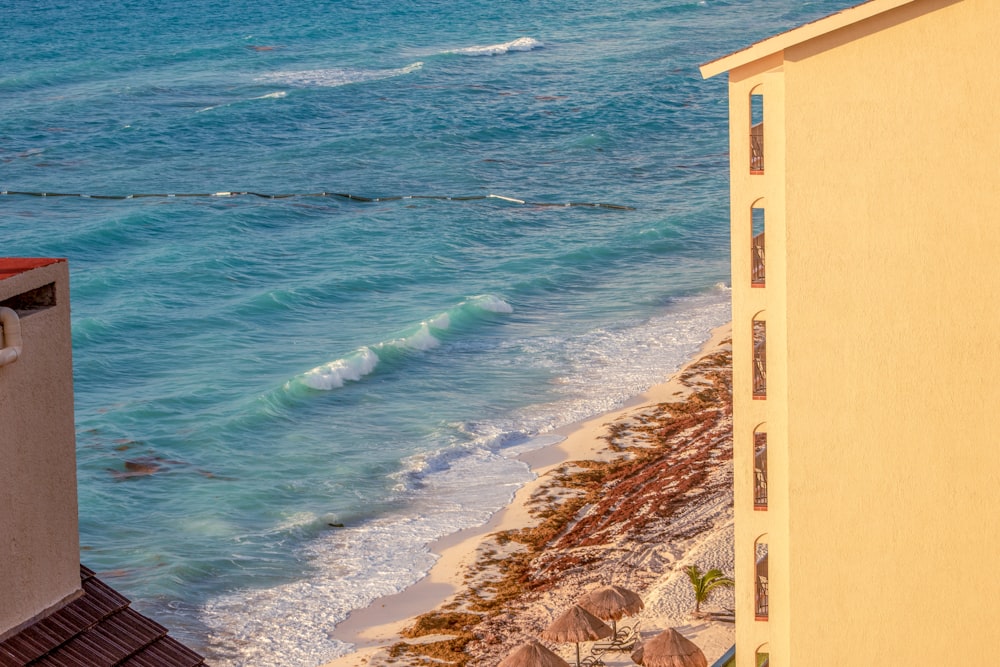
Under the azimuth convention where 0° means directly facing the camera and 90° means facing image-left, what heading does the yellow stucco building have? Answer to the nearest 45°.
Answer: approximately 90°

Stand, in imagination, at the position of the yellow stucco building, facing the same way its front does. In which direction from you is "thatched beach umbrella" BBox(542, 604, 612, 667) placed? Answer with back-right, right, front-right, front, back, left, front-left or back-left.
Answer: front-right

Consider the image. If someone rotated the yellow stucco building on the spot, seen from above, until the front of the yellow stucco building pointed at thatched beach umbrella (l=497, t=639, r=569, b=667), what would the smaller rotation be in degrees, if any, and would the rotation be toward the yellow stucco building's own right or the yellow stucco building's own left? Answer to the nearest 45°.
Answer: approximately 45° to the yellow stucco building's own right

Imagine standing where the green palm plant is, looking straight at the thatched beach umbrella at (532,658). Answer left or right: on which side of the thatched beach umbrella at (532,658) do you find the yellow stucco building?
left
